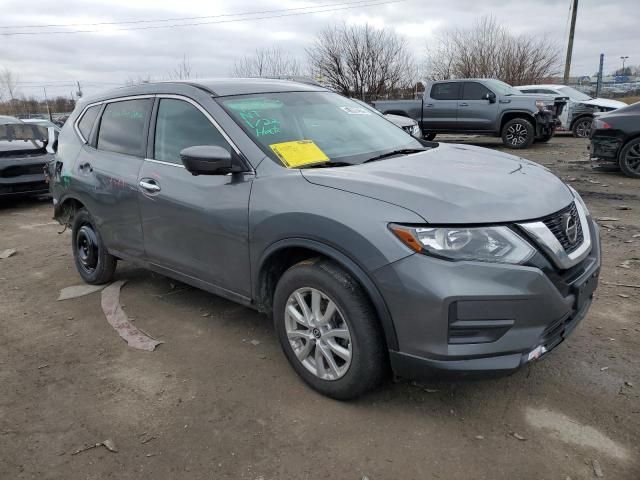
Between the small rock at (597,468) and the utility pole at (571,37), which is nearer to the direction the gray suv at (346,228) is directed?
the small rock

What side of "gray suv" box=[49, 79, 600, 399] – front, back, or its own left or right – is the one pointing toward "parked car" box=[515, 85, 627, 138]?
left

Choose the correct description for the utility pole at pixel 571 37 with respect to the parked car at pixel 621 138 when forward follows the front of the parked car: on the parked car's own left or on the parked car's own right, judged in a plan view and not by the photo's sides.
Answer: on the parked car's own left

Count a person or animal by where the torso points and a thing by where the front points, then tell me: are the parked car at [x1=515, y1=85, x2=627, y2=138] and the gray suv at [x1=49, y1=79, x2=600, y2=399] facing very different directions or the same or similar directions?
same or similar directions

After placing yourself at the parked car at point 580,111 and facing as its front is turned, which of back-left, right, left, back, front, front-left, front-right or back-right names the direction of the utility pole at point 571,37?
back-left

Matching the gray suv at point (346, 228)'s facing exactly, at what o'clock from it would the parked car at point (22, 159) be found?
The parked car is roughly at 6 o'clock from the gray suv.

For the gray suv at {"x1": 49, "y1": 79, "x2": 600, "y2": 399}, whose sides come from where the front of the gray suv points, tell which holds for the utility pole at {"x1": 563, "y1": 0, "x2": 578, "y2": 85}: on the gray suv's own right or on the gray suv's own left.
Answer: on the gray suv's own left

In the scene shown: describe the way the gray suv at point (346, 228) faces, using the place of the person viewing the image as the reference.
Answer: facing the viewer and to the right of the viewer
